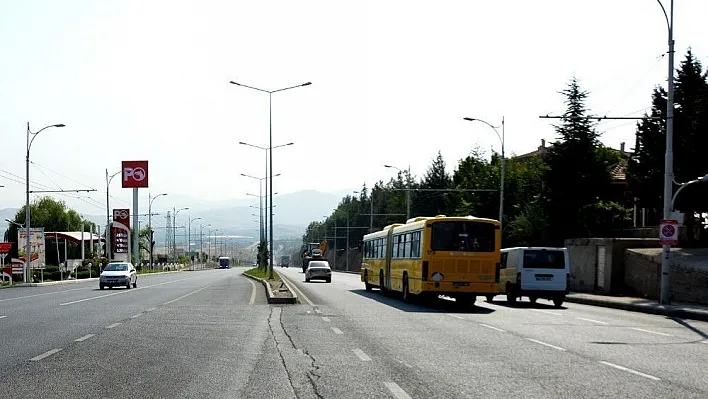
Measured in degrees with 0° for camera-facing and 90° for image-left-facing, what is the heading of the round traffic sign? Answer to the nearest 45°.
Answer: approximately 0°

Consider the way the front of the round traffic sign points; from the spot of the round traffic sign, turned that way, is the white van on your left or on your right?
on your right

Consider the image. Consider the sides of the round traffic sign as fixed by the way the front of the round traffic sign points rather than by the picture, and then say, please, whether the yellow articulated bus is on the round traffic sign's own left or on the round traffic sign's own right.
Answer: on the round traffic sign's own right
